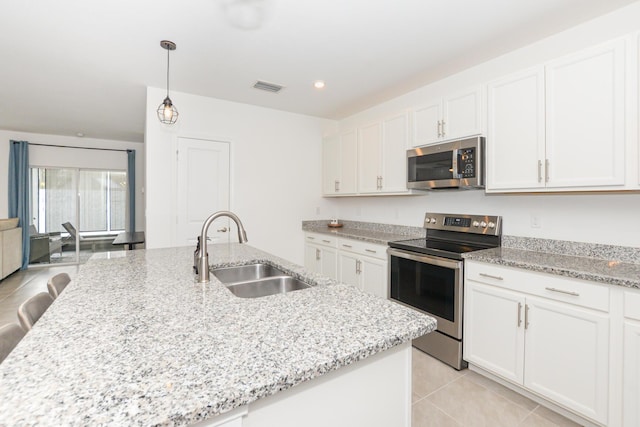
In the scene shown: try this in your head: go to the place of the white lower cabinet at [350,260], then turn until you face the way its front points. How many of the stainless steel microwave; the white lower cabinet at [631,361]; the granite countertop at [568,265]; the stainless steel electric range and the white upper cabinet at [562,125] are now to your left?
5

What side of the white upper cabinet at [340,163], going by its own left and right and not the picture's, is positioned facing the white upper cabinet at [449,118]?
left

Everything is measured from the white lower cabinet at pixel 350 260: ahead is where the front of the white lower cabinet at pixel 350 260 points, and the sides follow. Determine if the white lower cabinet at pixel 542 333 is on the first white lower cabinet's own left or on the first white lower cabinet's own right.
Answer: on the first white lower cabinet's own left

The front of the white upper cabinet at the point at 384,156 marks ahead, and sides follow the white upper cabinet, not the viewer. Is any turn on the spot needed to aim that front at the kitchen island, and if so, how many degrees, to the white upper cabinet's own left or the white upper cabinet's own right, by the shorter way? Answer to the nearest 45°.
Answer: approximately 45° to the white upper cabinet's own left

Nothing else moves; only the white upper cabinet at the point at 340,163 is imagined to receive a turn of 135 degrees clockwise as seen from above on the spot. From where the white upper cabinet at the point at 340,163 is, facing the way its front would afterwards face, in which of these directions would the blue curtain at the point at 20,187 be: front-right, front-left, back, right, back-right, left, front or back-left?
left

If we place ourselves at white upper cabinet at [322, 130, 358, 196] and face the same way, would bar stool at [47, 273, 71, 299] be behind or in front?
in front

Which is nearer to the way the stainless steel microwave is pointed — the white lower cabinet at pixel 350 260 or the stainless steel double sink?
the stainless steel double sink

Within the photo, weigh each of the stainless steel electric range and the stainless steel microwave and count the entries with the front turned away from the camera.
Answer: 0

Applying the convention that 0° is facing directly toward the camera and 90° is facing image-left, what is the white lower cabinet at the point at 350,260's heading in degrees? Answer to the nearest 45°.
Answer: approximately 45°

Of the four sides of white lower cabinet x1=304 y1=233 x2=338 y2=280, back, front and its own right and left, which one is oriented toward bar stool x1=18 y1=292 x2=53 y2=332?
front

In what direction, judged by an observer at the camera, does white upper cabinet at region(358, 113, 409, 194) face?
facing the viewer and to the left of the viewer
